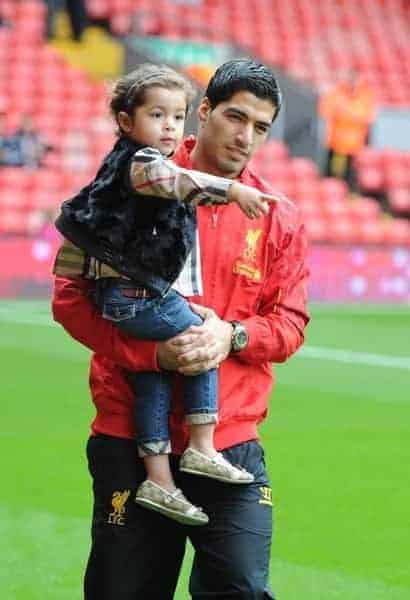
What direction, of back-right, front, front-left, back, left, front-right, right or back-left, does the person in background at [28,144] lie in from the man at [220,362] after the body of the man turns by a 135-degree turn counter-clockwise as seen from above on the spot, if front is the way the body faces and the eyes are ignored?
front-left

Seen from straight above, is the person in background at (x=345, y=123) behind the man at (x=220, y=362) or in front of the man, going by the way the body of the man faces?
behind

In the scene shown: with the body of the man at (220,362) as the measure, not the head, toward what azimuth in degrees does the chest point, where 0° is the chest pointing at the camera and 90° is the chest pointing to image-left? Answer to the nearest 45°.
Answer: approximately 0°
